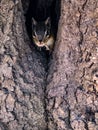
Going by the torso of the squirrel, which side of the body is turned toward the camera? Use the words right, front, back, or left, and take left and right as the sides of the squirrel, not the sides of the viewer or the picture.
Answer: front
